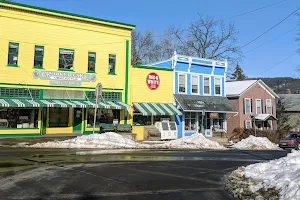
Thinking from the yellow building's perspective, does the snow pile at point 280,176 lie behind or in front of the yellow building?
in front

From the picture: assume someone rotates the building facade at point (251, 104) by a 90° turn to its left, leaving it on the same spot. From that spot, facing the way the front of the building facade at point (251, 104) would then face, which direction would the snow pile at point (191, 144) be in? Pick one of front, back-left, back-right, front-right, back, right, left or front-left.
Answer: back-right

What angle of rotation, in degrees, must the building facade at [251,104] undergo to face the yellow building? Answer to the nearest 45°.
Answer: approximately 90° to its right

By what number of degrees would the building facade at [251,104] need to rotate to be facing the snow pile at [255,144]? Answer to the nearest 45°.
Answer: approximately 45° to its right

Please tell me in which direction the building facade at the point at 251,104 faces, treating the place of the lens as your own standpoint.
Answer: facing the viewer and to the right of the viewer

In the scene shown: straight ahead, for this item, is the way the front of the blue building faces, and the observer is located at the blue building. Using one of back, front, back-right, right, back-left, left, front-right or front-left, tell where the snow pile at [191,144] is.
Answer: front-right

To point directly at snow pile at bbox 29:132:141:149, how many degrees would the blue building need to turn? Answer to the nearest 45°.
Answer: approximately 90° to its right

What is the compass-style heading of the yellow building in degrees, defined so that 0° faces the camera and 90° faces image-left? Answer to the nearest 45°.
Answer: approximately 315°

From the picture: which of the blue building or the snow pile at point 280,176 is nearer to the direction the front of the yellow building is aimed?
the snow pile

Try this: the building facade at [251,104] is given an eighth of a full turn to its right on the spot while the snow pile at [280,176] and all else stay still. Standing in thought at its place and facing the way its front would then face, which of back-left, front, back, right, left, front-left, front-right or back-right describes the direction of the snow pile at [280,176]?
front
